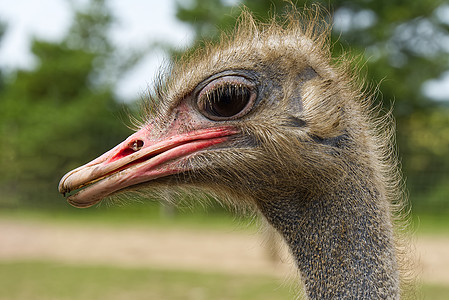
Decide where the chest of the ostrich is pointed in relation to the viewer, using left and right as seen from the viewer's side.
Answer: facing to the left of the viewer
